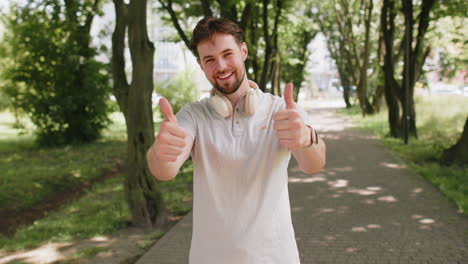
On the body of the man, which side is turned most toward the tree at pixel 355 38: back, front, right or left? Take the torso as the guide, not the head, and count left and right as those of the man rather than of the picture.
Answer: back

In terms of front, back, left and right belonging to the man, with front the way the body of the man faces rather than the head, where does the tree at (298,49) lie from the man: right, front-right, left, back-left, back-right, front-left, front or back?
back

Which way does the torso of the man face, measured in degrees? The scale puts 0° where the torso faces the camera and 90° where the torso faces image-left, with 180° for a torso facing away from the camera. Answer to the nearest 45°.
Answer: approximately 0°

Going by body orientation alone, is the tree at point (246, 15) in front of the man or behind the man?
behind

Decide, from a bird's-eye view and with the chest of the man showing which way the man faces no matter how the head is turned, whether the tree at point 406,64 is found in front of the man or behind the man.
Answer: behind
